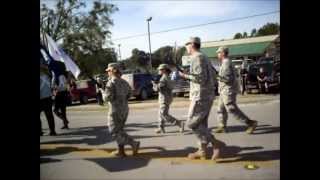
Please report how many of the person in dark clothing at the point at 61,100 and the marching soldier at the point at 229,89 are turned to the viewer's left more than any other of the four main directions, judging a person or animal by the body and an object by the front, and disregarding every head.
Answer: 2

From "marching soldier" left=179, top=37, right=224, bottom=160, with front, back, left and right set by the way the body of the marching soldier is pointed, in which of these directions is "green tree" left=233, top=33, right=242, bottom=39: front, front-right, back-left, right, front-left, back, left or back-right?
back-right

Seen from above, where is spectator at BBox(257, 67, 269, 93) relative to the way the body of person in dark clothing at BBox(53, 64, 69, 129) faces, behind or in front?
behind

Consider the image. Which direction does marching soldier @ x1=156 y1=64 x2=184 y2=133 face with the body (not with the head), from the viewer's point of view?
to the viewer's left

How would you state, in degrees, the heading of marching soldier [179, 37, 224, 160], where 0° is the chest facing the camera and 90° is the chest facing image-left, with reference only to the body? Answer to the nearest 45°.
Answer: approximately 90°

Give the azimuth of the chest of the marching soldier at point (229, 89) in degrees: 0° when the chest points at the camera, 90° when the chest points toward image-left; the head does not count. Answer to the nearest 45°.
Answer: approximately 90°

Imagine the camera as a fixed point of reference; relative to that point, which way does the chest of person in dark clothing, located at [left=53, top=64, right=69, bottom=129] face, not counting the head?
to the viewer's left

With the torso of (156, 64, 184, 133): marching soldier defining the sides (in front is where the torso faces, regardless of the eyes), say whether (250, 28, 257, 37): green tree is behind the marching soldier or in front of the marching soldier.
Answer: behind
